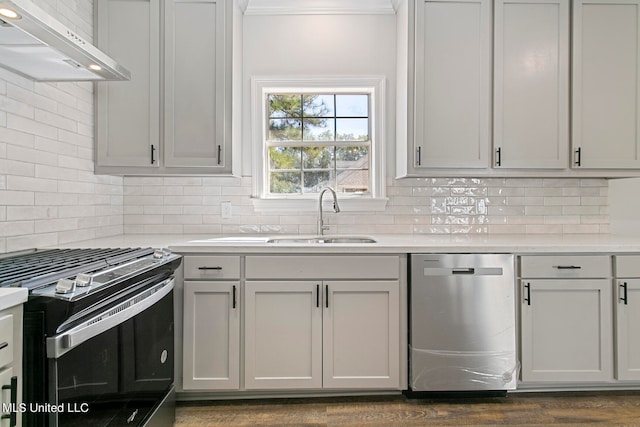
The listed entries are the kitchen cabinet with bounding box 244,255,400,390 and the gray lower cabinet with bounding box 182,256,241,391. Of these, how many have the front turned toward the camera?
2

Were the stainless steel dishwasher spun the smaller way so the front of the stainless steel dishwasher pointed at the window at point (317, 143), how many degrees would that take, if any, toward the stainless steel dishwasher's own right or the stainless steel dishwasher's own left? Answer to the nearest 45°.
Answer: approximately 135° to the stainless steel dishwasher's own right

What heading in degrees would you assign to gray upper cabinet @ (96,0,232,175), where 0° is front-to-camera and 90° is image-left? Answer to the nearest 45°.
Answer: approximately 0°

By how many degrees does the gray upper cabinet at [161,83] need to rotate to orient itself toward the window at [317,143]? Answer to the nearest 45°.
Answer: approximately 90° to its left

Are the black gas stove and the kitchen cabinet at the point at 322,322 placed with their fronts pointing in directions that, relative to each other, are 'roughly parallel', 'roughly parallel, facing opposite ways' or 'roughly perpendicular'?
roughly perpendicular

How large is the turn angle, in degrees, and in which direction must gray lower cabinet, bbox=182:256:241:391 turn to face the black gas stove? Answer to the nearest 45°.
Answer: approximately 45° to its right

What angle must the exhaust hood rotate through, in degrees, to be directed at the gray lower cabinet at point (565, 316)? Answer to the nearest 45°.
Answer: approximately 45° to its left

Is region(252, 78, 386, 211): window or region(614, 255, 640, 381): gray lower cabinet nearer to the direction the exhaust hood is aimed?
the gray lower cabinet
